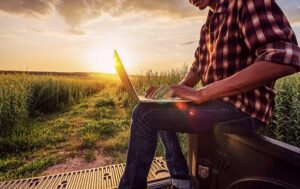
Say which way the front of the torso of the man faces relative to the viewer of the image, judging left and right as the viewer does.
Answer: facing to the left of the viewer
